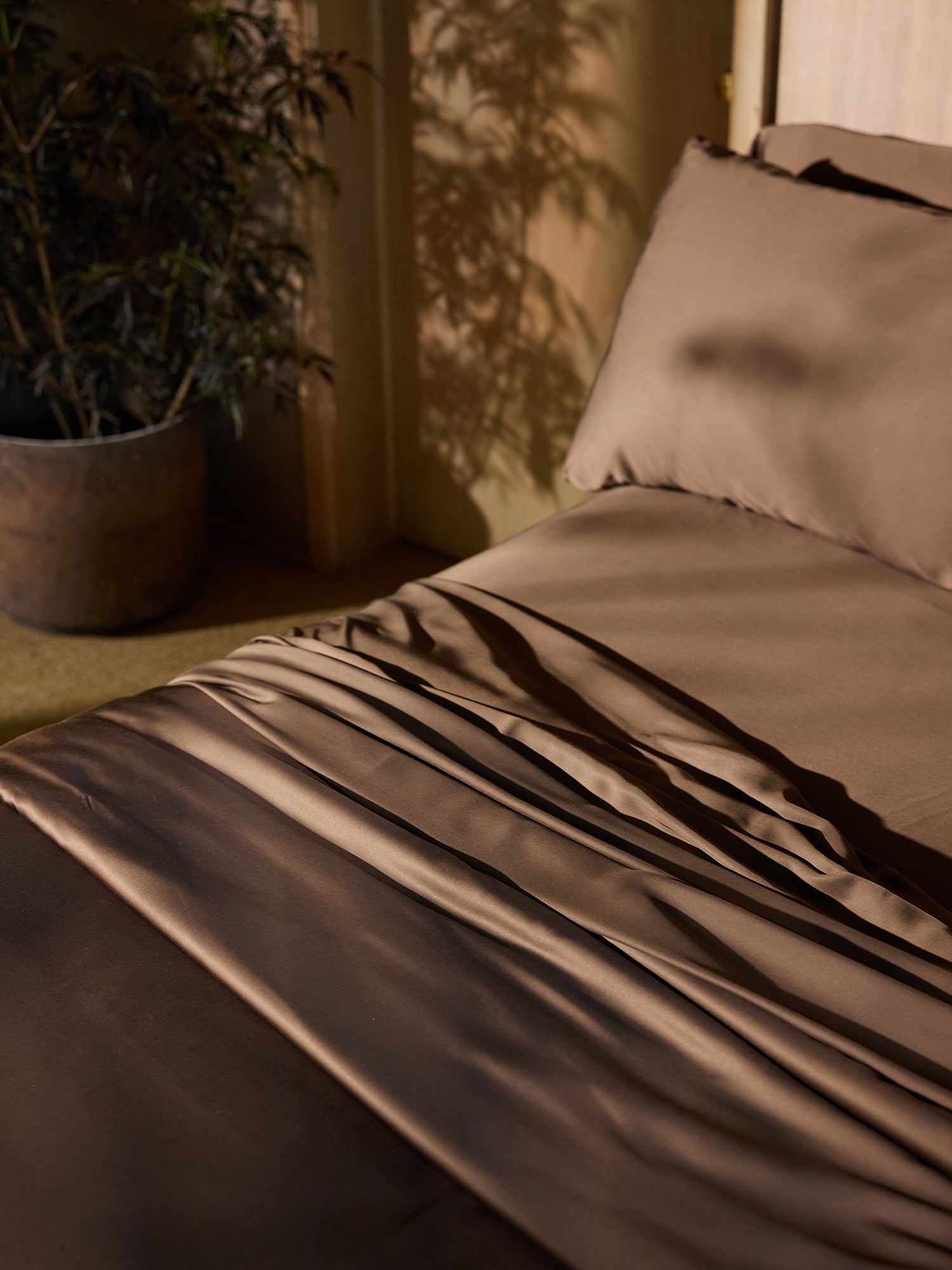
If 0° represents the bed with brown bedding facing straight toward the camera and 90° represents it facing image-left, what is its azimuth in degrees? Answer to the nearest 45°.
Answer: approximately 45°

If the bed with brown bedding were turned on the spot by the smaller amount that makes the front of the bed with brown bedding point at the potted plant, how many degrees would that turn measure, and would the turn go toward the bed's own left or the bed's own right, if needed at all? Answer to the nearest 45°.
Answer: approximately 135° to the bed's own right
